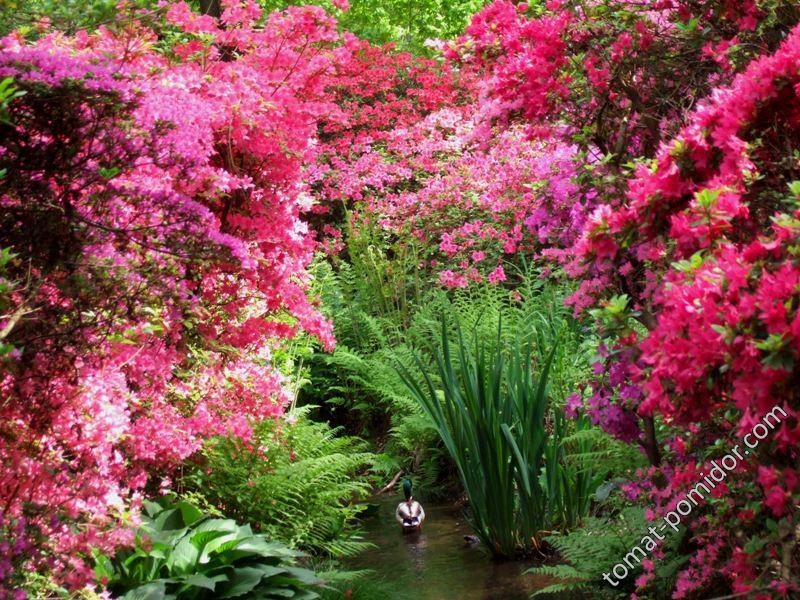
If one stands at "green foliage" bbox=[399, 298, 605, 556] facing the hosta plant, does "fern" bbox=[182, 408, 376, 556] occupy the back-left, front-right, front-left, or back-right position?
front-right

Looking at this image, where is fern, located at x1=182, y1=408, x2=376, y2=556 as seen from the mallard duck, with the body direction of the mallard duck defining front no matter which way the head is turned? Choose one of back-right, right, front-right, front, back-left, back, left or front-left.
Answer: back-left

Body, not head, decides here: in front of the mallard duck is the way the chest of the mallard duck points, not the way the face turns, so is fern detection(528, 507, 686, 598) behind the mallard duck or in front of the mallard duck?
behind

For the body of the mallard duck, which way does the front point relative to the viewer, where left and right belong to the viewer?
facing away from the viewer
